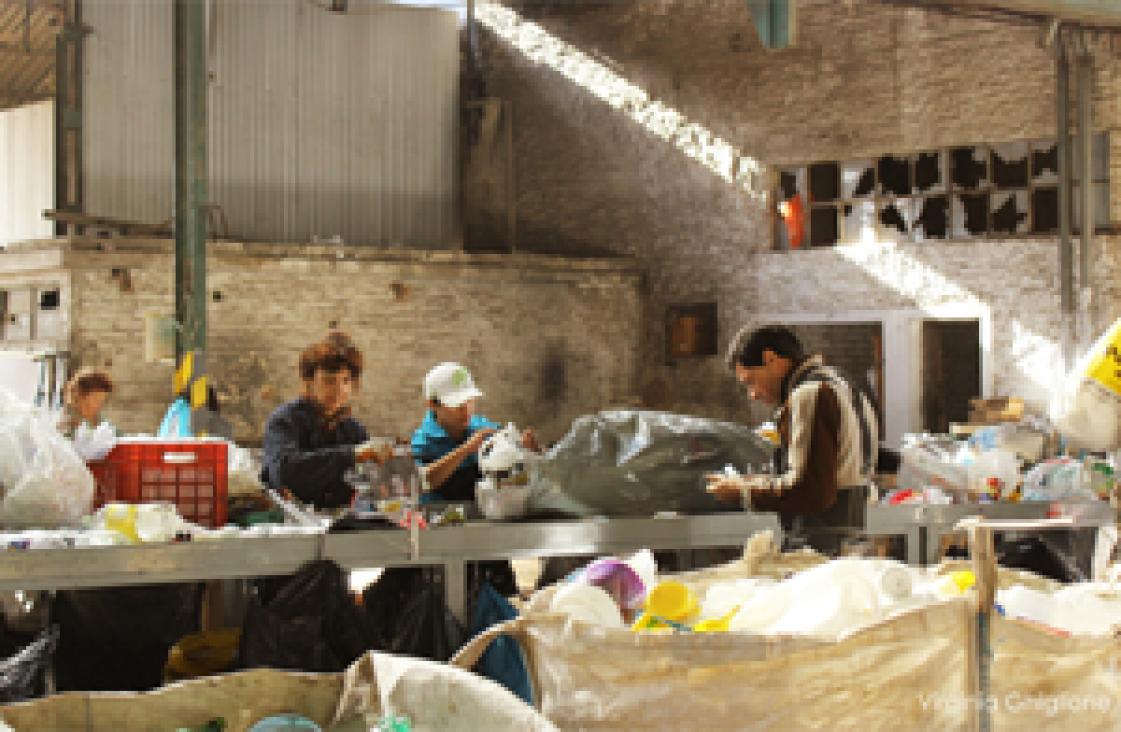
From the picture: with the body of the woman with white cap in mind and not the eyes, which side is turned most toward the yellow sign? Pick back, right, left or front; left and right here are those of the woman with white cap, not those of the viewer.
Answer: left

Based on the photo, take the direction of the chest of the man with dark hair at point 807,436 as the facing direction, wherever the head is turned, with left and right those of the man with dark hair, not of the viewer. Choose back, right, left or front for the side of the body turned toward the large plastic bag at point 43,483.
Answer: front

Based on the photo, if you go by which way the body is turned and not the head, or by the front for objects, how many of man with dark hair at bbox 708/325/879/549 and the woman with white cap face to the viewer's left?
1

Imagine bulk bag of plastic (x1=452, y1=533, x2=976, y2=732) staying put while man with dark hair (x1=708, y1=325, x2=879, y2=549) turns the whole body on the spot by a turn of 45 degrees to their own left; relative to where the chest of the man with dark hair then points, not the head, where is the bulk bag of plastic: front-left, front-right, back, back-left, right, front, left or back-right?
front-left

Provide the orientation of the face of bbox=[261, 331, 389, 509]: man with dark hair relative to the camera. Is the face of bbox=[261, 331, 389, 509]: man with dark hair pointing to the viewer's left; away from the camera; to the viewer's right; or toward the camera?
toward the camera

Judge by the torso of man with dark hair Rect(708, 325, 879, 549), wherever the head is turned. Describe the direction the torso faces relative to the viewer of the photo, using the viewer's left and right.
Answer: facing to the left of the viewer

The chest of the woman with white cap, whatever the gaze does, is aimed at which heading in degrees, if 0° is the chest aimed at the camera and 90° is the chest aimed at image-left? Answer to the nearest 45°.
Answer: approximately 315°

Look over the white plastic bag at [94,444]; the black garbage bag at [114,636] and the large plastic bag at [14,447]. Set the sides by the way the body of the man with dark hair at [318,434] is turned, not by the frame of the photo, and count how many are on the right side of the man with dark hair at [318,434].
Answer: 3

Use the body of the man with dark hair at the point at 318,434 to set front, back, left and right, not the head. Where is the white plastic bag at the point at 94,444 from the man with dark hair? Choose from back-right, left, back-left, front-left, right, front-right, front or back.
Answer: right

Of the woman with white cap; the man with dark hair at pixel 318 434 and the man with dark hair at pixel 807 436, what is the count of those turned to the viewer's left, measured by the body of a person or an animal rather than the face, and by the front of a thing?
1

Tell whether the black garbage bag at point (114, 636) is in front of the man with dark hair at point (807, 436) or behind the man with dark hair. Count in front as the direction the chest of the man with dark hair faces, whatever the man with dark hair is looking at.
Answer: in front

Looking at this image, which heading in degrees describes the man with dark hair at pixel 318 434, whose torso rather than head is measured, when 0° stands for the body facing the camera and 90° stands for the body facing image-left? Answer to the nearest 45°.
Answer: approximately 315°
